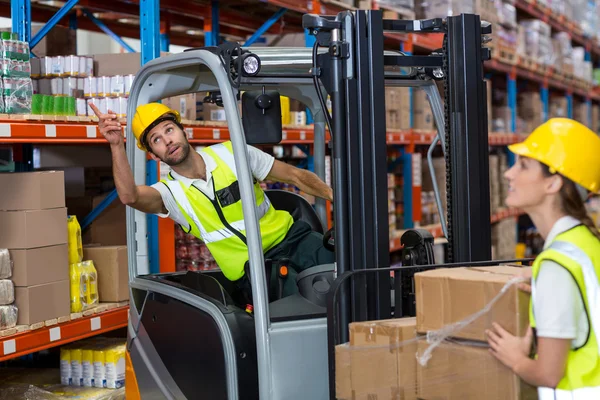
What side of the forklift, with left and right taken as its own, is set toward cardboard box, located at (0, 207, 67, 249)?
back

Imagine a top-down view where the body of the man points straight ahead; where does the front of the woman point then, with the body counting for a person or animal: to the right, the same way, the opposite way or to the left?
to the right

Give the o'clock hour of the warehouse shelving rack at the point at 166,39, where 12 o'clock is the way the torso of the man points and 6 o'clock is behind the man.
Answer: The warehouse shelving rack is roughly at 6 o'clock from the man.

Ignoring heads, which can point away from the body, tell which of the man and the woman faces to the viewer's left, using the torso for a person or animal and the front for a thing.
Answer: the woman

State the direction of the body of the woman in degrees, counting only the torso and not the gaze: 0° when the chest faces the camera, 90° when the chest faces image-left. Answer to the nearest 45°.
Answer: approximately 90°

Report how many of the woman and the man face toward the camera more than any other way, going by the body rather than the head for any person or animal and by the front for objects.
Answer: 1

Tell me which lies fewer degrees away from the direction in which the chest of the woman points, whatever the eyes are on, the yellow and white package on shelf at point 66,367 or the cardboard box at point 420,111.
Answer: the yellow and white package on shelf

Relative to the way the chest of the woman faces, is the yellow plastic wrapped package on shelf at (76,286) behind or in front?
in front

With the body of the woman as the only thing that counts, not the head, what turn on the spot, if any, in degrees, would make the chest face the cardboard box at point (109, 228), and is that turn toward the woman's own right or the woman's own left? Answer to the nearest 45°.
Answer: approximately 45° to the woman's own right

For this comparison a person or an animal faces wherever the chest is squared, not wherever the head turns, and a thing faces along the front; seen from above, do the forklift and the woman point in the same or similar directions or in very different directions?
very different directions

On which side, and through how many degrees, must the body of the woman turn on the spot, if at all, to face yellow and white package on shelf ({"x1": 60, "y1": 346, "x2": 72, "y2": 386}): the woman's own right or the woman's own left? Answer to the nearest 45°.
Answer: approximately 45° to the woman's own right

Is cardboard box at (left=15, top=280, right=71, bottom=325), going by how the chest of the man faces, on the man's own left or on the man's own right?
on the man's own right

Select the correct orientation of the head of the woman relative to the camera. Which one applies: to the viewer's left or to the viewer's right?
to the viewer's left

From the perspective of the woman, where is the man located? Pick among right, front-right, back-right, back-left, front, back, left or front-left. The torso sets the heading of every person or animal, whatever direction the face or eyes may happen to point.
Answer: front-right

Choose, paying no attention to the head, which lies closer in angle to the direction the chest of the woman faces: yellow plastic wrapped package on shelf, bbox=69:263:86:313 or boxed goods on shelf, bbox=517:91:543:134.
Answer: the yellow plastic wrapped package on shelf

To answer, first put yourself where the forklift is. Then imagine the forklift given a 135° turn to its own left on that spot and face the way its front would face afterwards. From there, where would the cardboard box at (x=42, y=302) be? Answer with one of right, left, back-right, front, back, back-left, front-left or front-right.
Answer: front-left
